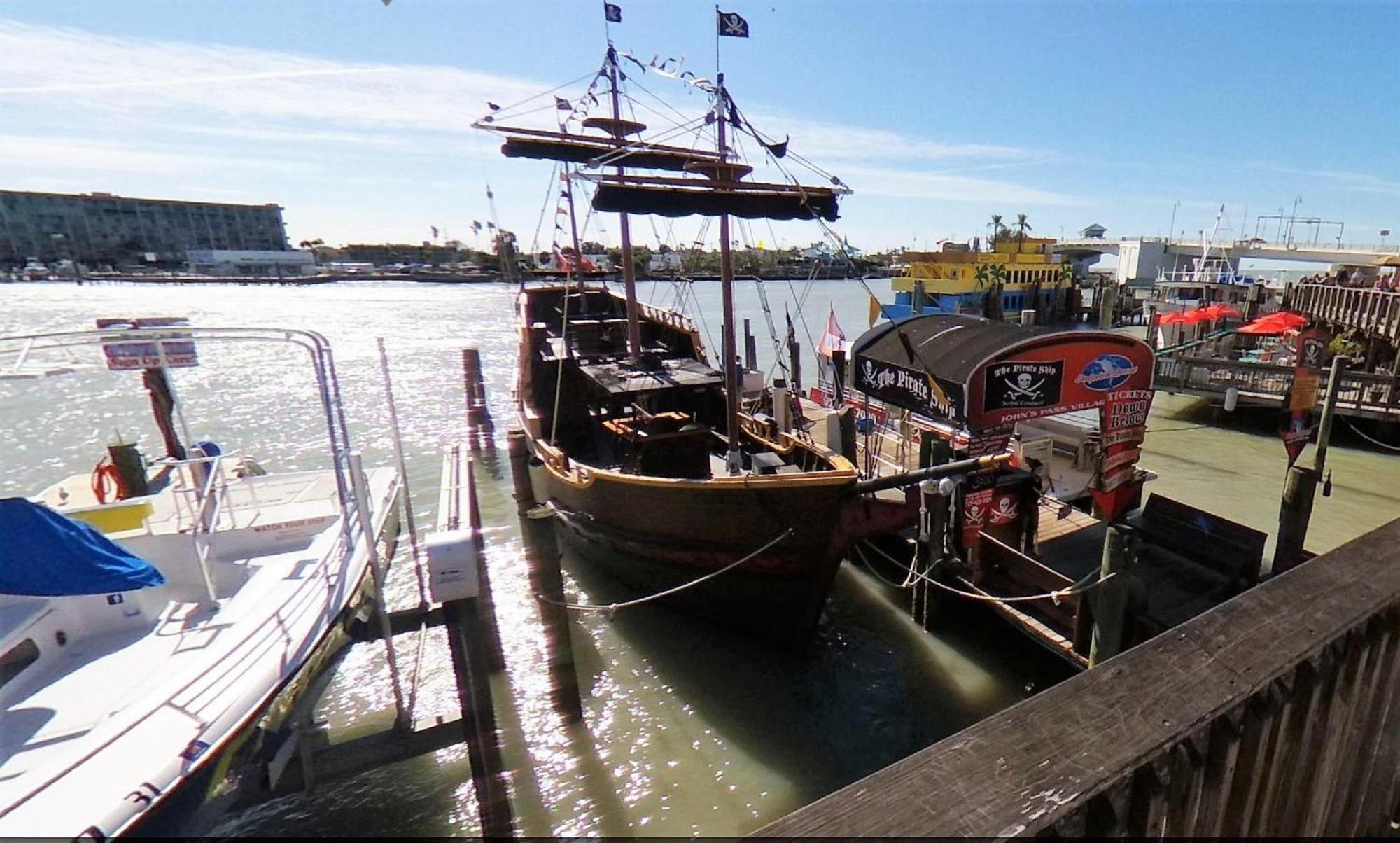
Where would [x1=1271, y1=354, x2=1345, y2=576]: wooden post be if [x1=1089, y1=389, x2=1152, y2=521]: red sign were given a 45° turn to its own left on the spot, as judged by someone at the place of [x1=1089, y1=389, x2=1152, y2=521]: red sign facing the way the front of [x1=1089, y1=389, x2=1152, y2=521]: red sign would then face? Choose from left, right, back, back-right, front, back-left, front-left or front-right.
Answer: left

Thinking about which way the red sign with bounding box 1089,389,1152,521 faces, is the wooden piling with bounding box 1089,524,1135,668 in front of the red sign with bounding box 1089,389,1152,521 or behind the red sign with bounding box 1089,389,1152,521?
in front

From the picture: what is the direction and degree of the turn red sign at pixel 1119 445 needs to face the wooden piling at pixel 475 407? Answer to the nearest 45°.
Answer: approximately 90° to its right

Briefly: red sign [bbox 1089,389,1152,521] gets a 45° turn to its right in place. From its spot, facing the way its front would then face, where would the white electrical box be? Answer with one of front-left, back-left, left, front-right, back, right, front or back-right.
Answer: front

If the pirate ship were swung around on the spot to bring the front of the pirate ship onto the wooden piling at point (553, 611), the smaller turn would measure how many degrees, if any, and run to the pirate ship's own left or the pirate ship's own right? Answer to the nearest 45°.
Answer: approximately 90° to the pirate ship's own right

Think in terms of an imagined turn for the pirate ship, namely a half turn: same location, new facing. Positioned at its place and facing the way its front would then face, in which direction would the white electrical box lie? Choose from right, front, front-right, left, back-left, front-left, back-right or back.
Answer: left

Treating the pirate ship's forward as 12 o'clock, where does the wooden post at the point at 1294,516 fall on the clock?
The wooden post is roughly at 11 o'clock from the pirate ship.

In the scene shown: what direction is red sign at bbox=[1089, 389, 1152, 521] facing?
toward the camera

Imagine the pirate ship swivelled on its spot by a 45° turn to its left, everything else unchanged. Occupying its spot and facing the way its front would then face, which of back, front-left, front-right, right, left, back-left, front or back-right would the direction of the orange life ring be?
back

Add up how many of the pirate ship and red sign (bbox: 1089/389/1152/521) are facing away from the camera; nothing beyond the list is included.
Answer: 0

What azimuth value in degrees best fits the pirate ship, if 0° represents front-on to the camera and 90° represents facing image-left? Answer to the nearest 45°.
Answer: approximately 315°

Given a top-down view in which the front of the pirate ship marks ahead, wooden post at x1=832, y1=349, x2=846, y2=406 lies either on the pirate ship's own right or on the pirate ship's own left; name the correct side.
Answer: on the pirate ship's own left

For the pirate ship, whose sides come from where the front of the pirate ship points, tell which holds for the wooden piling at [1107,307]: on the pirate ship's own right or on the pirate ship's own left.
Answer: on the pirate ship's own left

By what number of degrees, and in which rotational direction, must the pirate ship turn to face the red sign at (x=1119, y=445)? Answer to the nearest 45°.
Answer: approximately 45° to its left

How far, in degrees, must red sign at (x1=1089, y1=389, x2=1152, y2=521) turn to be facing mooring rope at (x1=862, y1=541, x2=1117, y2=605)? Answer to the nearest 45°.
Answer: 0° — it already faces it
